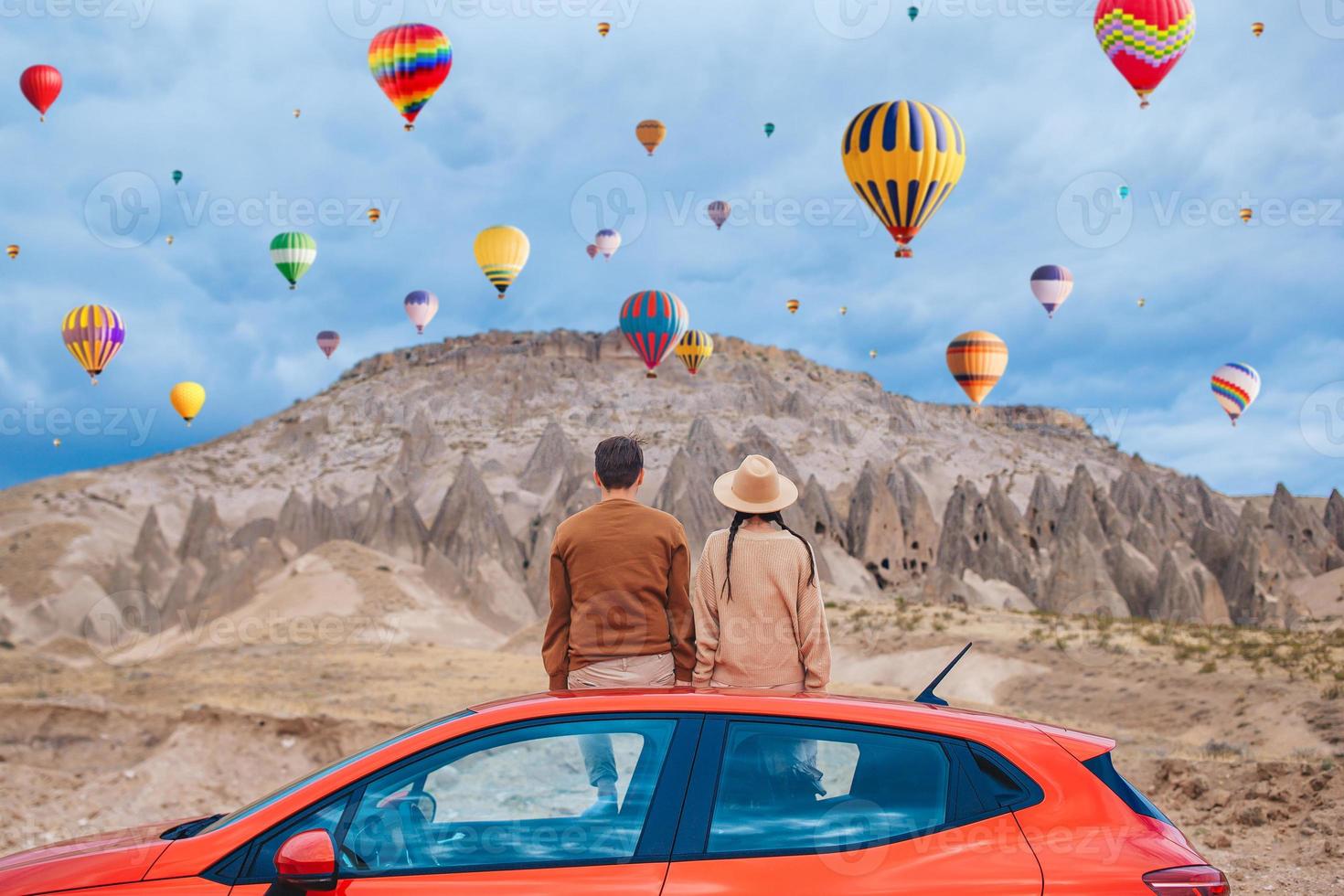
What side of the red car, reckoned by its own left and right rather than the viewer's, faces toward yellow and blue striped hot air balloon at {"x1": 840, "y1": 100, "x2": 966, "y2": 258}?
right

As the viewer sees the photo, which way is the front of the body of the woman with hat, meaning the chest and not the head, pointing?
away from the camera

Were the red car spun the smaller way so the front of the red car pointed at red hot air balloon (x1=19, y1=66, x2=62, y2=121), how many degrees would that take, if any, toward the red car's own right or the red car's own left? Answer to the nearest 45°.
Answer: approximately 45° to the red car's own right

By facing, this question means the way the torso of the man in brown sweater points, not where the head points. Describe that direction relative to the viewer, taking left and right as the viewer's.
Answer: facing away from the viewer

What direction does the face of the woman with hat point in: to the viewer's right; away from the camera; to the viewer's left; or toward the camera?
away from the camera

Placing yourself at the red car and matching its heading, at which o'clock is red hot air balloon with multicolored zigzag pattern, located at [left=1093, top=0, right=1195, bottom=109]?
The red hot air balloon with multicolored zigzag pattern is roughly at 4 o'clock from the red car.

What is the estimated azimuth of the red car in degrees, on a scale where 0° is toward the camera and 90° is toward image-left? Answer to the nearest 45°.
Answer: approximately 90°

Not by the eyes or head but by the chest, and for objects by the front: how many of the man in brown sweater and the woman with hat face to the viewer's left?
0

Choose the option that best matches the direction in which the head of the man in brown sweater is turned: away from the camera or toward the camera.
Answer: away from the camera
